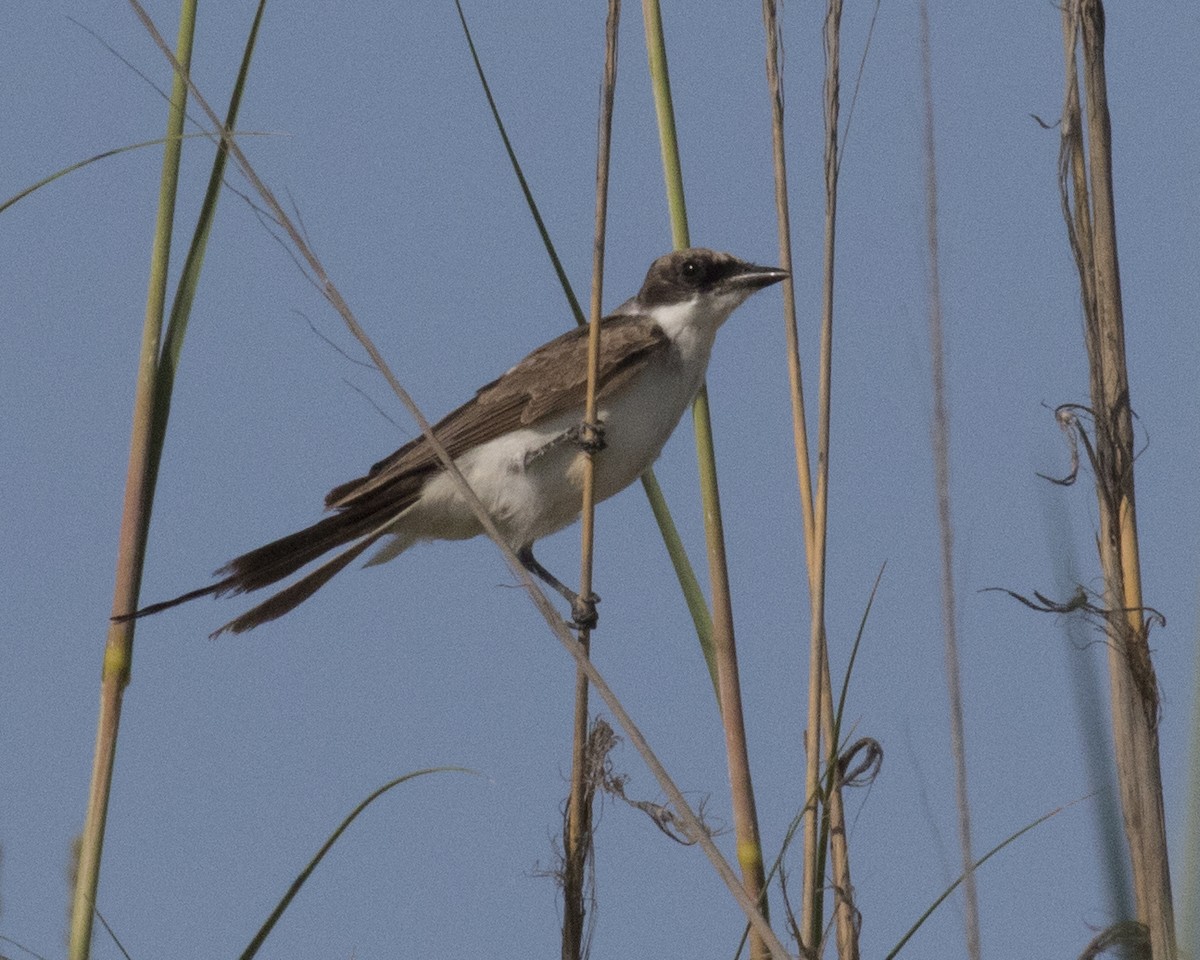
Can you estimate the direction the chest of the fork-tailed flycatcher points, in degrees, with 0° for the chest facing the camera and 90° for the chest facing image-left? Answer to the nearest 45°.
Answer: approximately 270°

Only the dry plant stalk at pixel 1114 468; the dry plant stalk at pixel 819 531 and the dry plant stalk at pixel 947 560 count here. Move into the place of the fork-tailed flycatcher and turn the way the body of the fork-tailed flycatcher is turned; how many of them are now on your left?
0

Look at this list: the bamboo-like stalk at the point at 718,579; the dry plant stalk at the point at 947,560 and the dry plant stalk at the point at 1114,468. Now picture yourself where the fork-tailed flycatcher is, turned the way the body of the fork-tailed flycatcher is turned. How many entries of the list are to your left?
0
